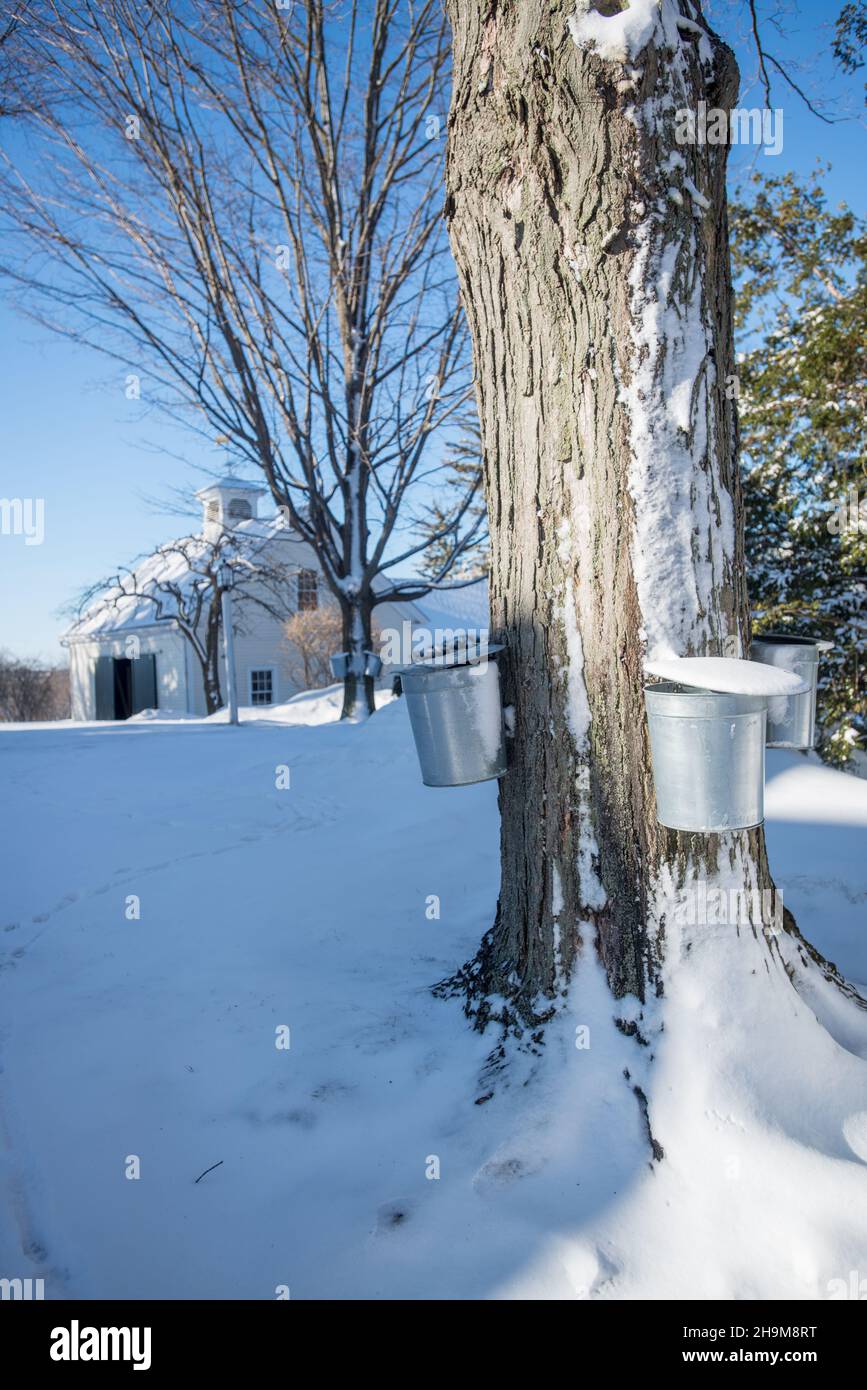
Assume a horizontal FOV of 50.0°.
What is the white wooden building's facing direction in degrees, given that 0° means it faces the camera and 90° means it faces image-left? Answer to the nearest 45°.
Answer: approximately 45°

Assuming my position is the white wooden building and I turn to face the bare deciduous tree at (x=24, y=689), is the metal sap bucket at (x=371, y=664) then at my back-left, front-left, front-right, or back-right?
back-left

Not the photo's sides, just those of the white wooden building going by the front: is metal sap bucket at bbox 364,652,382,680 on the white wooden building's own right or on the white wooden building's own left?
on the white wooden building's own left

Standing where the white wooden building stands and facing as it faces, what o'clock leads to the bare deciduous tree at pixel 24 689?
The bare deciduous tree is roughly at 3 o'clock from the white wooden building.

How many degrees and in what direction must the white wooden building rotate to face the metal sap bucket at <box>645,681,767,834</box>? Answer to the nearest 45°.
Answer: approximately 45° to its left

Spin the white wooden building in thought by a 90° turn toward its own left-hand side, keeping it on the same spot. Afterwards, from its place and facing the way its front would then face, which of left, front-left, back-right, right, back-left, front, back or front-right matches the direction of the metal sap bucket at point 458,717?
front-right

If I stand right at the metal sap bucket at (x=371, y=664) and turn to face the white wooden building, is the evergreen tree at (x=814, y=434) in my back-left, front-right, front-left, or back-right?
back-right

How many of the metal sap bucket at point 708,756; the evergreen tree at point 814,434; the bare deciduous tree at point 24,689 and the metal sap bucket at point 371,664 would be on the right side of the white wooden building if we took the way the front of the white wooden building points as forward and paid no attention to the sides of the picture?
1
